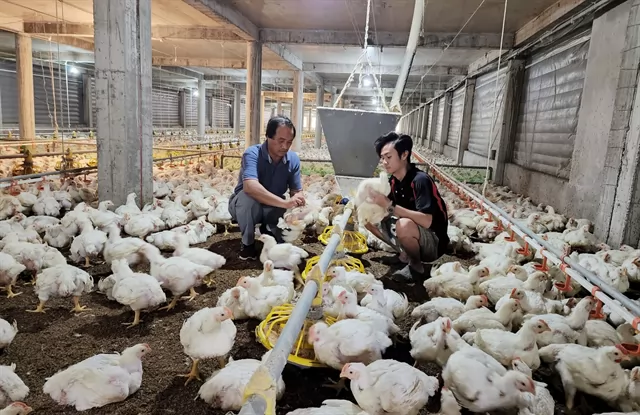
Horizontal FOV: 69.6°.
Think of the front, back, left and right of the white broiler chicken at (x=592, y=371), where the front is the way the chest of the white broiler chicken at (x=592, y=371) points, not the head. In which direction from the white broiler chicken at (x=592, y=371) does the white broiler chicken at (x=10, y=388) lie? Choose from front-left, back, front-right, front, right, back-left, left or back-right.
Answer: back-right

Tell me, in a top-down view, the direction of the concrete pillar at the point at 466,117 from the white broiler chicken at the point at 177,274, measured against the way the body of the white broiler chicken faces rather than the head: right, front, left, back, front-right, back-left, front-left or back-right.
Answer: back-right

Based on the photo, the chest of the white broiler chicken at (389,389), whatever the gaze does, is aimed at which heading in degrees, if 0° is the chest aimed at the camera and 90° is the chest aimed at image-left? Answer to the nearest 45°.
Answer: approximately 90°

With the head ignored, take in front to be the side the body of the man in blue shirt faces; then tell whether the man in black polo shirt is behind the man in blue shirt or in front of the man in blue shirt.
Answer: in front

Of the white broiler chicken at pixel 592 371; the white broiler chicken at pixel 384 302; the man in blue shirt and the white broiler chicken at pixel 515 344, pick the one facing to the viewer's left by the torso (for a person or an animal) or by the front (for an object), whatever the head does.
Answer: the white broiler chicken at pixel 384 302

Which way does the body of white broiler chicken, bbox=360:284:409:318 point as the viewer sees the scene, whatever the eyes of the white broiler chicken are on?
to the viewer's left

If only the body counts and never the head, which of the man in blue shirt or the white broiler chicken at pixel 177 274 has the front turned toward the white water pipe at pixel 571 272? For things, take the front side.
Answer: the man in blue shirt

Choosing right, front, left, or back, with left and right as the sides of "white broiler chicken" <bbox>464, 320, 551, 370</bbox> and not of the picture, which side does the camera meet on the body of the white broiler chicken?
right

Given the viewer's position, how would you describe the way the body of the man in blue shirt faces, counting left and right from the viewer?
facing the viewer and to the right of the viewer

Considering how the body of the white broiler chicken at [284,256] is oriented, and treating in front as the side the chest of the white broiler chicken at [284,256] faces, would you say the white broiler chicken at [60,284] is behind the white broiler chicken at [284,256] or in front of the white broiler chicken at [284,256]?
in front
